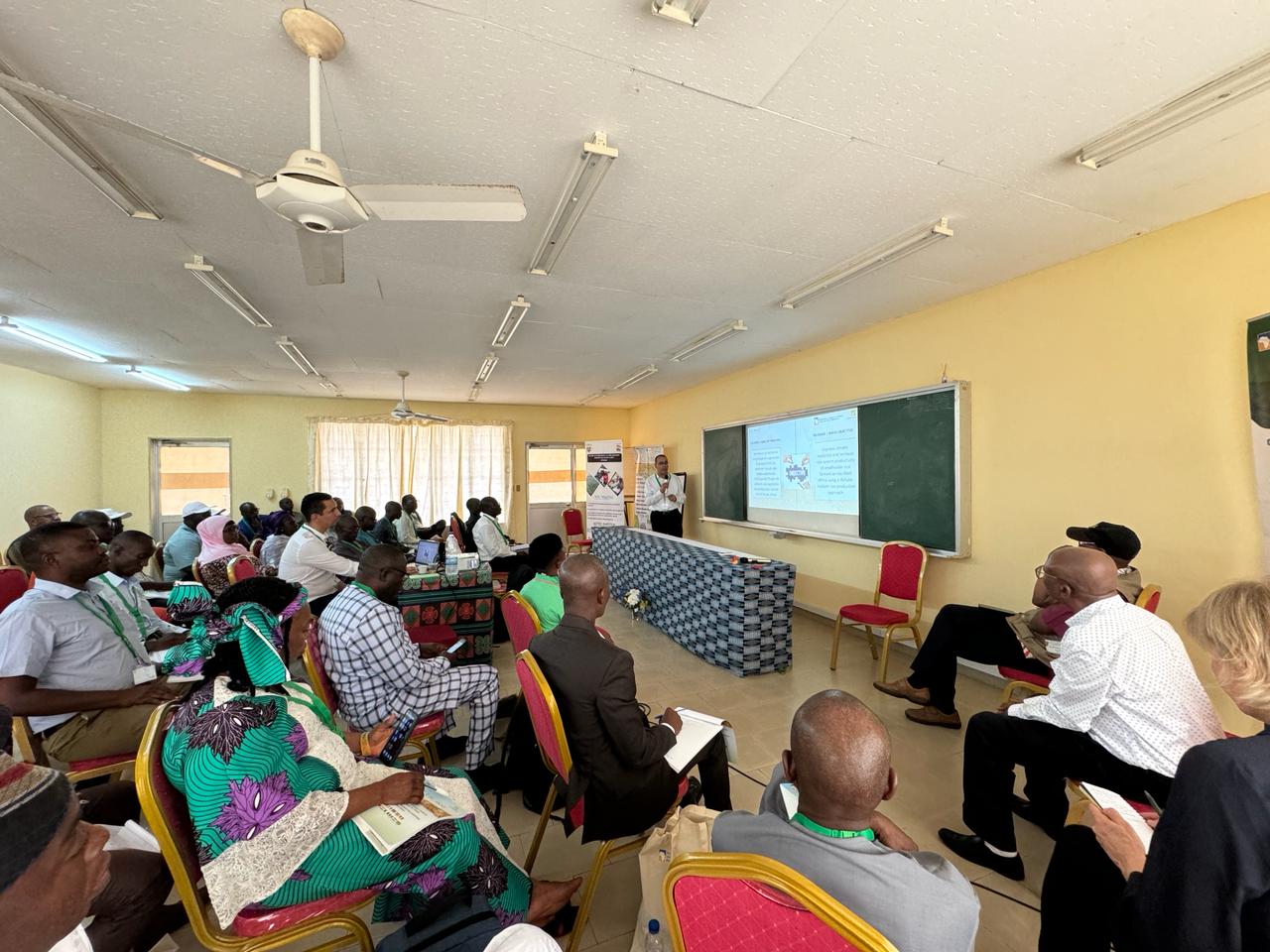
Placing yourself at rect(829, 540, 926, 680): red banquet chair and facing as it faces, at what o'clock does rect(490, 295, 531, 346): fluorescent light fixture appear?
The fluorescent light fixture is roughly at 1 o'clock from the red banquet chair.

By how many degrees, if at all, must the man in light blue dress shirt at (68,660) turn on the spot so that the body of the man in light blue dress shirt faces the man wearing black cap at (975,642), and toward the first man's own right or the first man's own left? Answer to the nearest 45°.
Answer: approximately 45° to the first man's own right

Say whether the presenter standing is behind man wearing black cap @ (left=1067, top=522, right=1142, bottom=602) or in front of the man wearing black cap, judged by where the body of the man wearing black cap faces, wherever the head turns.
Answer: in front

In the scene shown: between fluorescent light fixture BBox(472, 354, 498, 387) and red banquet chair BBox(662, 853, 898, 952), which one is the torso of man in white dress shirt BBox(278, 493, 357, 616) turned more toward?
the fluorescent light fixture

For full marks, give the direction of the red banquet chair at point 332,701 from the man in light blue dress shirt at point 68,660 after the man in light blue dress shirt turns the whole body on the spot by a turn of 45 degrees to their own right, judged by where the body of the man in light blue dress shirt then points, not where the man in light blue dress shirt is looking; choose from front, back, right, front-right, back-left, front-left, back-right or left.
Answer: front

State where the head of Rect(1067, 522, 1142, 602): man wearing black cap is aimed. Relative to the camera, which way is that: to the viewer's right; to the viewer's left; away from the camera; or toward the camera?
to the viewer's left

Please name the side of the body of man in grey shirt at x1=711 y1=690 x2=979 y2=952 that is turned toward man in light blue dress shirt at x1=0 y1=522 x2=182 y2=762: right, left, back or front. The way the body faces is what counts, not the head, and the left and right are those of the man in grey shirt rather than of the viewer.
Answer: left

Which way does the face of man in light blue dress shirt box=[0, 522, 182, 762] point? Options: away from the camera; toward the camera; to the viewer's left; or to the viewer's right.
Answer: to the viewer's right

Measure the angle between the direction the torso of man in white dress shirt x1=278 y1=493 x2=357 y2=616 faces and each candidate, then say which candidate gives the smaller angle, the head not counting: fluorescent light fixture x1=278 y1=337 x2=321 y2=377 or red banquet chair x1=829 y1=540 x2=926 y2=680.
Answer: the red banquet chair

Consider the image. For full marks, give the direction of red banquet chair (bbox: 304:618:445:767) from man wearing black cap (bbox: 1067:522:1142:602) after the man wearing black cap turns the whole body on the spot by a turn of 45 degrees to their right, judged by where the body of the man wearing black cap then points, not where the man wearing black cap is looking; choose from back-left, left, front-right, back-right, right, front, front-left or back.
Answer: left

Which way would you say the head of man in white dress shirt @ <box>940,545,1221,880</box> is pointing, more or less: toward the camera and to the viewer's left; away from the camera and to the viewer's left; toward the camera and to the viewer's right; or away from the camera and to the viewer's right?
away from the camera and to the viewer's left

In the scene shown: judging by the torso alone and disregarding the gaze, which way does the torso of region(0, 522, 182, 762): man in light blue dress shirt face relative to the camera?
to the viewer's right

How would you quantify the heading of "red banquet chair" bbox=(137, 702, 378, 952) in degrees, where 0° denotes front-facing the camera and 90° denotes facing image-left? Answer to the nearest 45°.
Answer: approximately 270°

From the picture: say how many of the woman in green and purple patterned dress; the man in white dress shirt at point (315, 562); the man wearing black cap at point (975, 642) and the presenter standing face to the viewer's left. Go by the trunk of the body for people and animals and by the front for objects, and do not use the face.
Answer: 1

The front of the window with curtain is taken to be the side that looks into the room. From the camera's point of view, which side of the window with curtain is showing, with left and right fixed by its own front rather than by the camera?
front

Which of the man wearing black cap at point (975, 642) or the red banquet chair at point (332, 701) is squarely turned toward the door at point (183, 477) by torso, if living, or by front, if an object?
the man wearing black cap

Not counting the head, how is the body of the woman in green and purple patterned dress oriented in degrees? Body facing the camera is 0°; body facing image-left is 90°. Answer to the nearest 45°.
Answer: approximately 270°

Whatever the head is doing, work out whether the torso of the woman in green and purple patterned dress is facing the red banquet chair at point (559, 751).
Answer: yes
